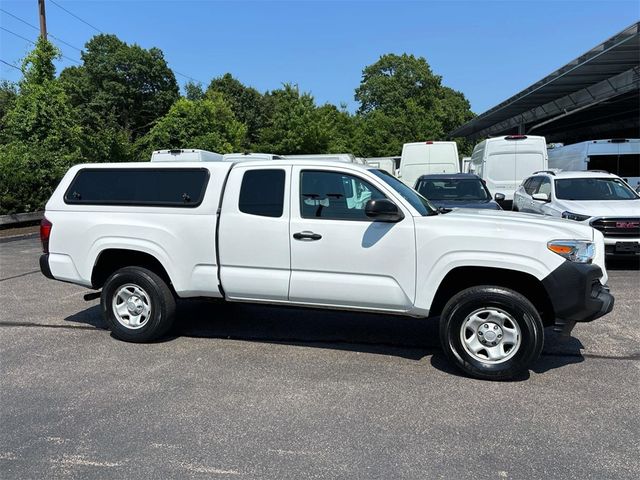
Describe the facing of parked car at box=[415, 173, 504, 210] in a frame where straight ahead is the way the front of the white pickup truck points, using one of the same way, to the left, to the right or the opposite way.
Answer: to the right

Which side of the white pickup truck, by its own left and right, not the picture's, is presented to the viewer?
right

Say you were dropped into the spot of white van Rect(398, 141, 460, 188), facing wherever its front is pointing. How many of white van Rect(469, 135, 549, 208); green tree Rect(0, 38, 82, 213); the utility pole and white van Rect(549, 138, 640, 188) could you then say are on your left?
2

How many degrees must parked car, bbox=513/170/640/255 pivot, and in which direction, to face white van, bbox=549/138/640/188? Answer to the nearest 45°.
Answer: approximately 135° to its left

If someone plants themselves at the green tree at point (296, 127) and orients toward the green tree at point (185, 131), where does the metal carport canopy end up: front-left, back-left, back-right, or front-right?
back-left

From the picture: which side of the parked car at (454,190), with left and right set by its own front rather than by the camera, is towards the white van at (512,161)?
back

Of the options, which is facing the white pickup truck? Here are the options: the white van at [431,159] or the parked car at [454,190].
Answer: the parked car

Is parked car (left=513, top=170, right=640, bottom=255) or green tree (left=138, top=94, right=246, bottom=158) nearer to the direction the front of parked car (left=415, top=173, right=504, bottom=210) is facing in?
the parked car

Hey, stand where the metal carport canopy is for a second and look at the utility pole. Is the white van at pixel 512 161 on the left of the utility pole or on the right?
left

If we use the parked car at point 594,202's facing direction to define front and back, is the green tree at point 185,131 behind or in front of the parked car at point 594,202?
behind

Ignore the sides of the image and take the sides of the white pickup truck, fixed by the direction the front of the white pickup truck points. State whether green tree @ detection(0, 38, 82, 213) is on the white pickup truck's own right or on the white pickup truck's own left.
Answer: on the white pickup truck's own left

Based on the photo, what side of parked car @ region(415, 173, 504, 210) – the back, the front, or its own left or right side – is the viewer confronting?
front
